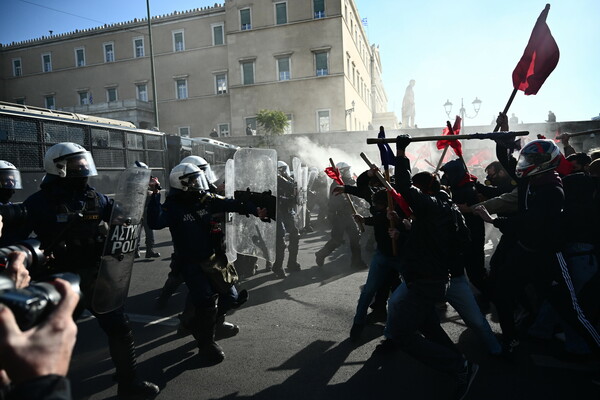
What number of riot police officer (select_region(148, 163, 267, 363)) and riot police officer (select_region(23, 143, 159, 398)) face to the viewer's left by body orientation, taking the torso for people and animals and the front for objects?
0

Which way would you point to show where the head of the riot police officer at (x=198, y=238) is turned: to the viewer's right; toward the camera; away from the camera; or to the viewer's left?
to the viewer's right

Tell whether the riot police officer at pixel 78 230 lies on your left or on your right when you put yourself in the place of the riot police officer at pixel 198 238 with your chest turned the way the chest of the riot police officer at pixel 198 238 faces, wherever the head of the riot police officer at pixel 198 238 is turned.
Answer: on your right

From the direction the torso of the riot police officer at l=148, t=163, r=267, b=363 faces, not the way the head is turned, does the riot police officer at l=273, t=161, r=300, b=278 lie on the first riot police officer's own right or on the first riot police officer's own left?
on the first riot police officer's own left

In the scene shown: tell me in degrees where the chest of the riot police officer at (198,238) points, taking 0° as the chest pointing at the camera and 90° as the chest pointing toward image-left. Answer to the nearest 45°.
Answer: approximately 315°

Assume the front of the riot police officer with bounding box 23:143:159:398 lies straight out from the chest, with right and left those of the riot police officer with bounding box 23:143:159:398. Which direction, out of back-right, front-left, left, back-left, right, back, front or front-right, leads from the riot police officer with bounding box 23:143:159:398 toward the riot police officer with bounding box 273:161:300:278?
left
